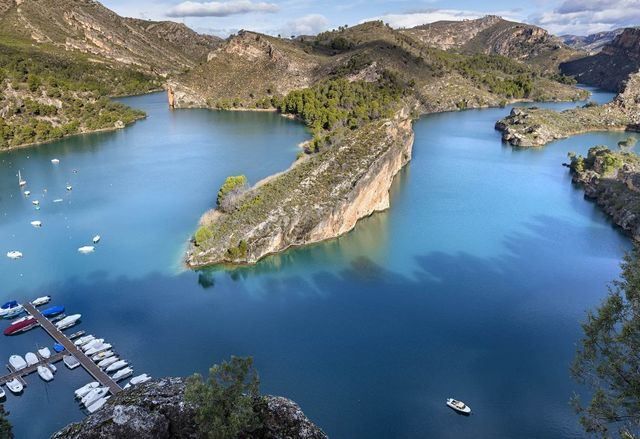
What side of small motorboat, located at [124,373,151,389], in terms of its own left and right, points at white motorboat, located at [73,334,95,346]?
right

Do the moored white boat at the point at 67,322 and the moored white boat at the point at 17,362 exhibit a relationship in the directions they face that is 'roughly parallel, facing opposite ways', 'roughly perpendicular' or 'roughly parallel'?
roughly perpendicular

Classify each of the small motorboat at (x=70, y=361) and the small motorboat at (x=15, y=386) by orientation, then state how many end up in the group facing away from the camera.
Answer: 0

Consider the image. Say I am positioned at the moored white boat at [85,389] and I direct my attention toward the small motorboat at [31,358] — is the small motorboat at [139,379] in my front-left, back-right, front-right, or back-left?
back-right

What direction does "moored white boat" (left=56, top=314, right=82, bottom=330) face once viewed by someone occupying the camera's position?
facing away from the viewer and to the right of the viewer

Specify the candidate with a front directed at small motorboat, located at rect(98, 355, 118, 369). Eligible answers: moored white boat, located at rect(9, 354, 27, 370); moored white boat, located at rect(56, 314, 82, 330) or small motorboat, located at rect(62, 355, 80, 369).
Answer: small motorboat, located at rect(62, 355, 80, 369)

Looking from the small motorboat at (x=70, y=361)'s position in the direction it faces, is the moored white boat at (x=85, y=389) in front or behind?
in front

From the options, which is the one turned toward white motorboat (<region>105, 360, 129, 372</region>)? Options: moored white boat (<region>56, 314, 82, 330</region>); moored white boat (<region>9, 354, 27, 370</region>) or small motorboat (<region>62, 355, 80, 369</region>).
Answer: the small motorboat

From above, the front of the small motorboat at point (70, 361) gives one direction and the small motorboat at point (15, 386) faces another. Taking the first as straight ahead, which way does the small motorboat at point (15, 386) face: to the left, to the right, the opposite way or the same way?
the same way
